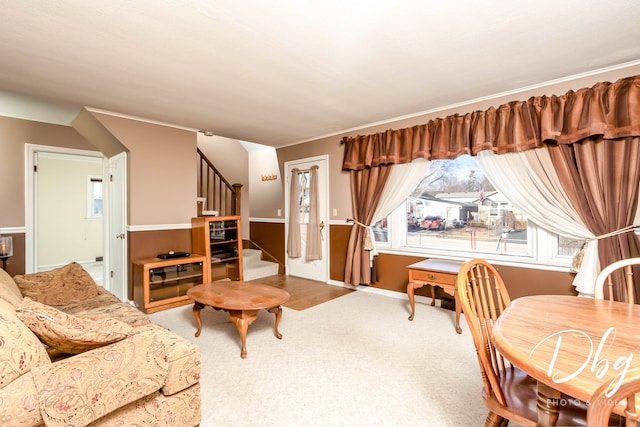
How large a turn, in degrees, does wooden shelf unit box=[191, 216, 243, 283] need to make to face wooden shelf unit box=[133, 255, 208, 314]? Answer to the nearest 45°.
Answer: approximately 90° to its right

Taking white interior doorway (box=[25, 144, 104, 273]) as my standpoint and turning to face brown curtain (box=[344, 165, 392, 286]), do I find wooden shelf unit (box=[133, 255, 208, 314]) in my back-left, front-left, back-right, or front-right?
front-right

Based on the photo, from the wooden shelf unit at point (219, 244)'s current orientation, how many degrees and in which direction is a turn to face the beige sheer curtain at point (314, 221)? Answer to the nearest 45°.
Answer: approximately 45° to its left

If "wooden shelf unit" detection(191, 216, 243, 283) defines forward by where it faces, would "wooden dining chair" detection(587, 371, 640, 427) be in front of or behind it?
in front

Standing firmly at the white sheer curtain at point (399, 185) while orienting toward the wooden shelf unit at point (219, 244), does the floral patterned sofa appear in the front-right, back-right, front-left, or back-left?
front-left

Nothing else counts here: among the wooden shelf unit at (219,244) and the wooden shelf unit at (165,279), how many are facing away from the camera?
0

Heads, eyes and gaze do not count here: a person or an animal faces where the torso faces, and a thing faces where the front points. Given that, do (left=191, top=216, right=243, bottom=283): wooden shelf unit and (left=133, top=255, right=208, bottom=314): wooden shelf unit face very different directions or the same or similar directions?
same or similar directions

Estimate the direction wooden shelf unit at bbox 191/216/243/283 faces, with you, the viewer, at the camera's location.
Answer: facing the viewer and to the right of the viewer

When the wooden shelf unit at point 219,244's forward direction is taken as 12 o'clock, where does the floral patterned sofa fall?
The floral patterned sofa is roughly at 2 o'clock from the wooden shelf unit.

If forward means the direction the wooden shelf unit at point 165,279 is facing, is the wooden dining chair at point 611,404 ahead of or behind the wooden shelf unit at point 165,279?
ahead

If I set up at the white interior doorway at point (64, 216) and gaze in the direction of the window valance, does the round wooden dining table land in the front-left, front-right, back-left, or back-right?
front-right

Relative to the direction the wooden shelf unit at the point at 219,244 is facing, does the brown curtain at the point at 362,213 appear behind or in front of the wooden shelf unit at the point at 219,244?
in front

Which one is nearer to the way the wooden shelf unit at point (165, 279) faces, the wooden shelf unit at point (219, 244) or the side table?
the side table
